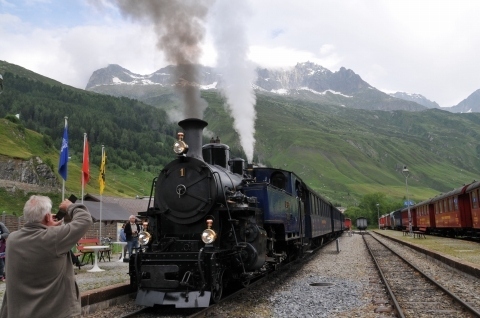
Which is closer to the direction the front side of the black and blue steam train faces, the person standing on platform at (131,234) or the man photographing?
the man photographing

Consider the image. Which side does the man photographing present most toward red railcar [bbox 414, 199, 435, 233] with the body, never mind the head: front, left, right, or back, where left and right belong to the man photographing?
front

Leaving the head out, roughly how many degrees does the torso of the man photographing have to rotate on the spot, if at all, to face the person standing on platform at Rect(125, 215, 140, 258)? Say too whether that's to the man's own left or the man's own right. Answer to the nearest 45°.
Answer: approximately 45° to the man's own left

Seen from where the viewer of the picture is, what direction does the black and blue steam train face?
facing the viewer and to the left of the viewer

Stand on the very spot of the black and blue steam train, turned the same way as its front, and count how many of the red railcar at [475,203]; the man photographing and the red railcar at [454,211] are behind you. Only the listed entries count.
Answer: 2

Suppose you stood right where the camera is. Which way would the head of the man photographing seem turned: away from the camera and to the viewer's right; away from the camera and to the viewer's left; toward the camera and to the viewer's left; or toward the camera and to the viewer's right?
away from the camera and to the viewer's right

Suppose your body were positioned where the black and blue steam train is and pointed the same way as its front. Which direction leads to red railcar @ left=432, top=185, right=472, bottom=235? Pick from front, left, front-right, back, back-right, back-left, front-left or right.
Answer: back

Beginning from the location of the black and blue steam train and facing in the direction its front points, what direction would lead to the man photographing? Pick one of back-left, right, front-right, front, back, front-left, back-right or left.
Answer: front-left

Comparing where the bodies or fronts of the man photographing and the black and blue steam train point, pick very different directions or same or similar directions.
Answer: very different directions

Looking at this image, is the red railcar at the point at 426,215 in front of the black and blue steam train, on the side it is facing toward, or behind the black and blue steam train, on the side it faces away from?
behind

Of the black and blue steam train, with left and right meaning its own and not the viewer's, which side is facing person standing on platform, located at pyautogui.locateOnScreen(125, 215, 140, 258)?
right

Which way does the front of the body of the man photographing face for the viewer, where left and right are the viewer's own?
facing away from the viewer and to the right of the viewer
